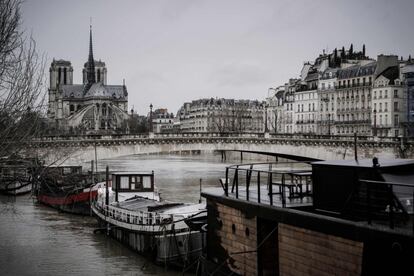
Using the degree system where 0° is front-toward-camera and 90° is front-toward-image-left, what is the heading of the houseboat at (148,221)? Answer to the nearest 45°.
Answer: approximately 315°

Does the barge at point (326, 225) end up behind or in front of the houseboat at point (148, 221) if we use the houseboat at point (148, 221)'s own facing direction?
in front
